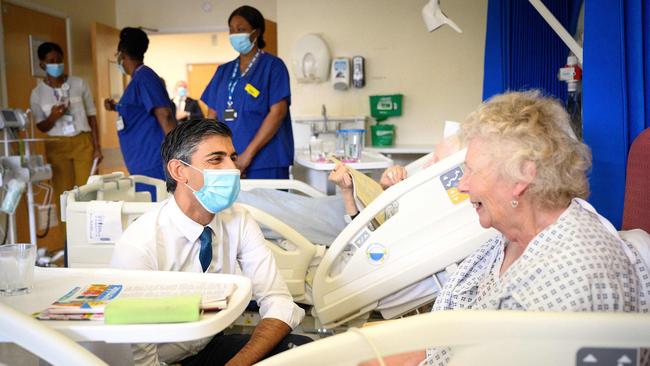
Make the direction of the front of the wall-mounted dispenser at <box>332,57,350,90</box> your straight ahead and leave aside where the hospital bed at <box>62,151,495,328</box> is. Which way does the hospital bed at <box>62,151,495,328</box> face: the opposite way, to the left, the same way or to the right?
to the right

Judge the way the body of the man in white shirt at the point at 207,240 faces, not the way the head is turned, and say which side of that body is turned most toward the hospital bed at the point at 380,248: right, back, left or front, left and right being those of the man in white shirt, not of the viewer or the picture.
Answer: left

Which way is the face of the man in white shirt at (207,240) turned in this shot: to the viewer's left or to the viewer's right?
to the viewer's right

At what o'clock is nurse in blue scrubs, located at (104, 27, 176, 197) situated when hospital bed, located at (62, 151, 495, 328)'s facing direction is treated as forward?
The nurse in blue scrubs is roughly at 2 o'clock from the hospital bed.

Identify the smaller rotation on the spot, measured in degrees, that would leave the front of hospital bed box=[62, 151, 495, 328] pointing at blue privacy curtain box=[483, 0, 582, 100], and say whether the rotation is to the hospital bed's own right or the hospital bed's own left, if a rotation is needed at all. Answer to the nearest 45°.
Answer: approximately 135° to the hospital bed's own right

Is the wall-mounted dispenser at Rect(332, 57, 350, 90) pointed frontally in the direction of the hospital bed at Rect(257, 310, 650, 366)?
yes

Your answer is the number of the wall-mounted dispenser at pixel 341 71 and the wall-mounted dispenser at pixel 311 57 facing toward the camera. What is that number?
2

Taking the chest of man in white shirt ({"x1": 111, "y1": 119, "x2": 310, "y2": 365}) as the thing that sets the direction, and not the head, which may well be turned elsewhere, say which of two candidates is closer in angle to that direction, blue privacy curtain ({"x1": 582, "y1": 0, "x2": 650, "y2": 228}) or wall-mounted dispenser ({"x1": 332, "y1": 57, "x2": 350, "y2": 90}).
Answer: the blue privacy curtain

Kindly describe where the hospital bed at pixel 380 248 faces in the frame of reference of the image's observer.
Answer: facing to the left of the viewer
